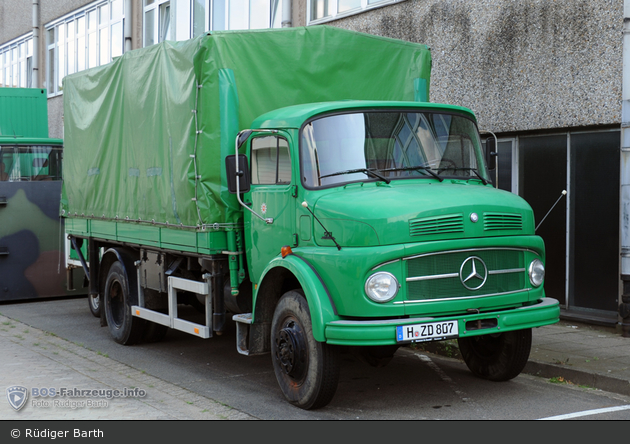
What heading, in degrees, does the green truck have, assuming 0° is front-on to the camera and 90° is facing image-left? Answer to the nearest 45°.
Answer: approximately 315°

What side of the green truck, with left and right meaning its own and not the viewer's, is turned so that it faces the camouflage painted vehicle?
back
